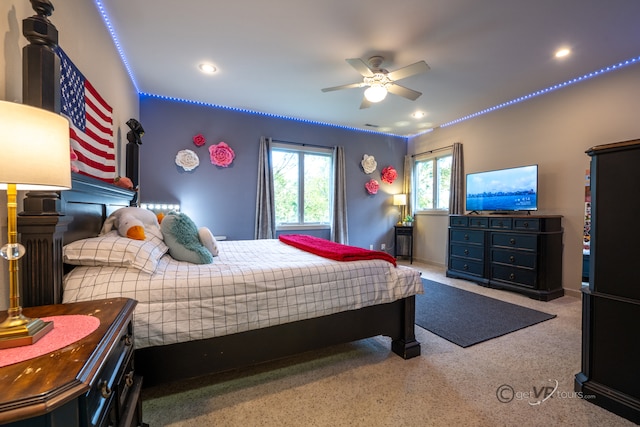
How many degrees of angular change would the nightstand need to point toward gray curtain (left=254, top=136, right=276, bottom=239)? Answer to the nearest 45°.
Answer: approximately 45° to its left

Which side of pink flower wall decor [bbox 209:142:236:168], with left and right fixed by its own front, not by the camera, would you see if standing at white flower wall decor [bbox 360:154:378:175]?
left

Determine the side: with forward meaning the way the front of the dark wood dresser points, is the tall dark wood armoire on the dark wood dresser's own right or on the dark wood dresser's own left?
on the dark wood dresser's own left

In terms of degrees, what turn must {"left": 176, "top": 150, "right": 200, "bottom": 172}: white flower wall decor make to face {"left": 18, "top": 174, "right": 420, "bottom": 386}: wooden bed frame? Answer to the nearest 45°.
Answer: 0° — it already faces it

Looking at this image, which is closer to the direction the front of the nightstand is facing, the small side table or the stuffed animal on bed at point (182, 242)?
the small side table

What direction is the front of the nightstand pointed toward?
to the viewer's right

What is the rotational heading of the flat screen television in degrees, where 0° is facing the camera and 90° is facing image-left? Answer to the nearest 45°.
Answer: approximately 45°

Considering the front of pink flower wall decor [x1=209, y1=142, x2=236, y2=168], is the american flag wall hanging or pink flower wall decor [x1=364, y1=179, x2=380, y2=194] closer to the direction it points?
the american flag wall hanging

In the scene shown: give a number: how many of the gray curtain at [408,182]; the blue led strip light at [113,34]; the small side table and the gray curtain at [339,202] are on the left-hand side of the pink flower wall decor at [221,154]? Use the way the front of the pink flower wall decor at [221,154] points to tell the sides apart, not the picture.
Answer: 3

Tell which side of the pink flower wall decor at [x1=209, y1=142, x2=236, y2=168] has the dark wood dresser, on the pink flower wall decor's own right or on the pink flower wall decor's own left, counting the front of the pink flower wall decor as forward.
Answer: on the pink flower wall decor's own left

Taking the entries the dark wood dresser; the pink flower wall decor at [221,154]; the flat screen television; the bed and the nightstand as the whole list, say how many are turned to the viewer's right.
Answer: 2

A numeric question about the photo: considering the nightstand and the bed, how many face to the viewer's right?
2

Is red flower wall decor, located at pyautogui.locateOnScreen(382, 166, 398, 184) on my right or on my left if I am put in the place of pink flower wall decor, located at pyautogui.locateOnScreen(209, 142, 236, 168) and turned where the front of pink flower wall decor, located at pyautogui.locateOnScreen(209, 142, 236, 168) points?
on my left
